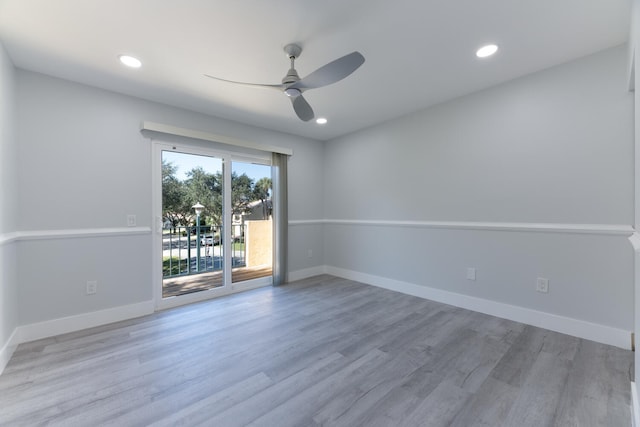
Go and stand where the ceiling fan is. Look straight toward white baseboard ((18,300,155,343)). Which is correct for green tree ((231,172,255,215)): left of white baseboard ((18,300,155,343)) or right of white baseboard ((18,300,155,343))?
right

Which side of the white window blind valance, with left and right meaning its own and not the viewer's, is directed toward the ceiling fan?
front

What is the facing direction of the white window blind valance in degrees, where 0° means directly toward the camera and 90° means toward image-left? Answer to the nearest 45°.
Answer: approximately 315°

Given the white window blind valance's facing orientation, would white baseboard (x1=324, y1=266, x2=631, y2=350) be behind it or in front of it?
in front
